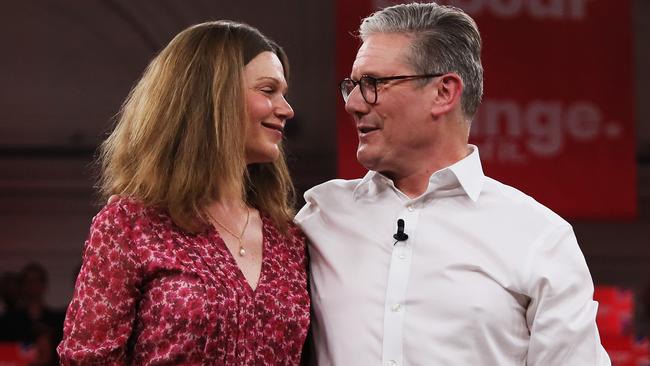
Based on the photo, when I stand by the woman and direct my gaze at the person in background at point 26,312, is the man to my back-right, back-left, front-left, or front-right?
back-right

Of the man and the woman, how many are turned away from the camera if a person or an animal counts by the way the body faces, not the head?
0

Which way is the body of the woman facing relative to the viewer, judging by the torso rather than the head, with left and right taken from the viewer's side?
facing the viewer and to the right of the viewer

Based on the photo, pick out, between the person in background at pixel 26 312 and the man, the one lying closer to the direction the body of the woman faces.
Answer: the man

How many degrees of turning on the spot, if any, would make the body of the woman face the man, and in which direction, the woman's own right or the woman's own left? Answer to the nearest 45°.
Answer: approximately 45° to the woman's own left

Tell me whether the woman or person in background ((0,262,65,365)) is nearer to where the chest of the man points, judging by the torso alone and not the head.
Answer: the woman

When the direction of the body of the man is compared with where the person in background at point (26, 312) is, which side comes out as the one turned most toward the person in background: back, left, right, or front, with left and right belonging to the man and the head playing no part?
right

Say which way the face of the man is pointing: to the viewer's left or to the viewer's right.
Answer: to the viewer's left

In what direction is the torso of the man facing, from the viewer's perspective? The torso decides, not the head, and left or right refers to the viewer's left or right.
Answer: facing the viewer and to the left of the viewer
